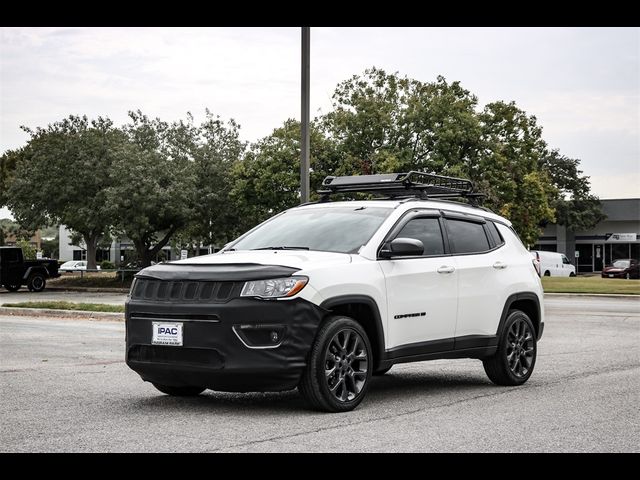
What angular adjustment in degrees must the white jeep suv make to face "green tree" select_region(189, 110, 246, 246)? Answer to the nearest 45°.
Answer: approximately 135° to its right

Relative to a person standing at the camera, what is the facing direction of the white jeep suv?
facing the viewer and to the left of the viewer

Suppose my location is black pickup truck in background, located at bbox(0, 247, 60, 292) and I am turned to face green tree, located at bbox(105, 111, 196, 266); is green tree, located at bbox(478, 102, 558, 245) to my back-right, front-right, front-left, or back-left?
front-right

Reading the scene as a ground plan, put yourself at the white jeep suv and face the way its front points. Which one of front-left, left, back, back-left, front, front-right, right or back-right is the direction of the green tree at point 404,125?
back-right

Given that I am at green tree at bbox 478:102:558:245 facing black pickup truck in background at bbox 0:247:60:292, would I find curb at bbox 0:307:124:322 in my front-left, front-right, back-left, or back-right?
front-left
